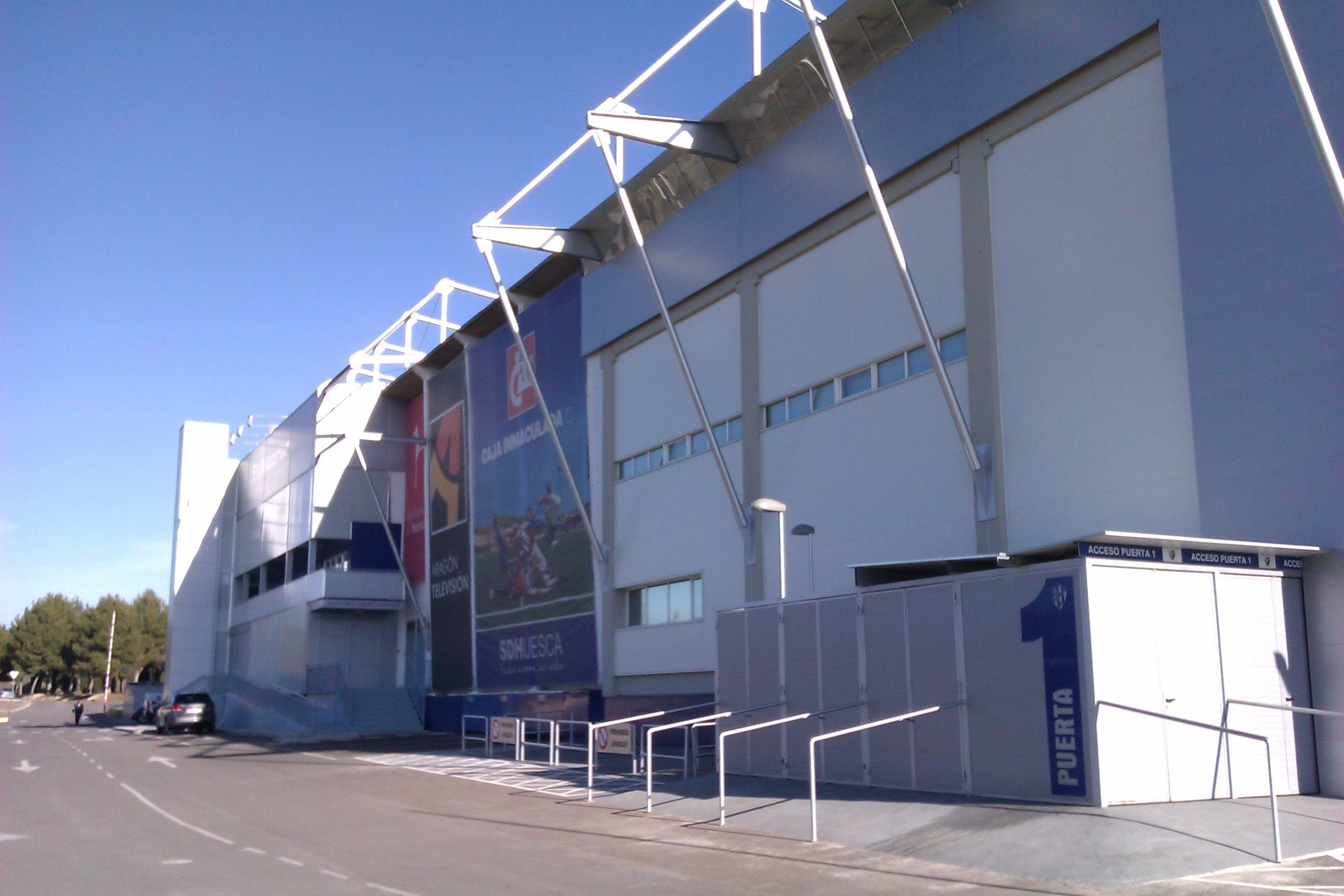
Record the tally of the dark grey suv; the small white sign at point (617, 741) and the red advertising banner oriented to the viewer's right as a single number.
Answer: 0

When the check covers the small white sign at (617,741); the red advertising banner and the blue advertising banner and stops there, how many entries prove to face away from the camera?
0

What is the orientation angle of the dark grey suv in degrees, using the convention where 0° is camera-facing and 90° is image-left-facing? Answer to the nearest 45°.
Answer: approximately 135°

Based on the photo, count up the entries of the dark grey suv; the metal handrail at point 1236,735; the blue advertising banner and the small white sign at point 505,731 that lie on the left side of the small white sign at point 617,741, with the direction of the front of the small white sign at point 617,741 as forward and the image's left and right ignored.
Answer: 1

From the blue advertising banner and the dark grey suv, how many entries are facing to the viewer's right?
0

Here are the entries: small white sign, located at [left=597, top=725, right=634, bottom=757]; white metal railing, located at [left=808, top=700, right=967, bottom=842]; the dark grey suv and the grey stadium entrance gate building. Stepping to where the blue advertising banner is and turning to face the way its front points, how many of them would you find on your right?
1

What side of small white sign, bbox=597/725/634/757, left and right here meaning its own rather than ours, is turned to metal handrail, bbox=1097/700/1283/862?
left

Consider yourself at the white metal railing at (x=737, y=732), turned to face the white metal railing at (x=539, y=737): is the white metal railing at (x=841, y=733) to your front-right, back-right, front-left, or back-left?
back-right

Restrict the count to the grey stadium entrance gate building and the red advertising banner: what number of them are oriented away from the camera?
0

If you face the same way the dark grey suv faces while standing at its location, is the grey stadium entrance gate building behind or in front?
behind

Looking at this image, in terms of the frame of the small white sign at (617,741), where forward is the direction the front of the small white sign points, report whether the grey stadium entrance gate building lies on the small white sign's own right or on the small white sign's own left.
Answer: on the small white sign's own left

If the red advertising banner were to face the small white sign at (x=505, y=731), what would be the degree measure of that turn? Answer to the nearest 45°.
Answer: approximately 45° to its left

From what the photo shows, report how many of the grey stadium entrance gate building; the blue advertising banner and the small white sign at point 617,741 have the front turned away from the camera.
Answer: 0

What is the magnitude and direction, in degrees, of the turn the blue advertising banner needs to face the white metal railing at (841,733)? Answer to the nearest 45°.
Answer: approximately 45° to its left
